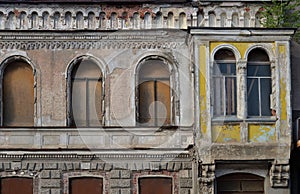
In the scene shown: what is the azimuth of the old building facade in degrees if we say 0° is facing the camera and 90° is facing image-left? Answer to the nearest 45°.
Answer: approximately 0°
